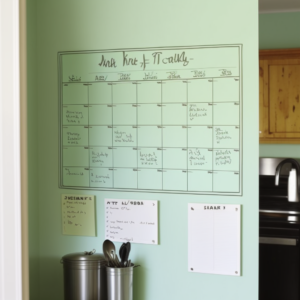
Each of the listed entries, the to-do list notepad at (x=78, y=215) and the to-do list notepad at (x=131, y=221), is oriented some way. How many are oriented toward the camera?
2

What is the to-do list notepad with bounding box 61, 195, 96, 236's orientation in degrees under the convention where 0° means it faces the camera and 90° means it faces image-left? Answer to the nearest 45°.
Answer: approximately 0°
